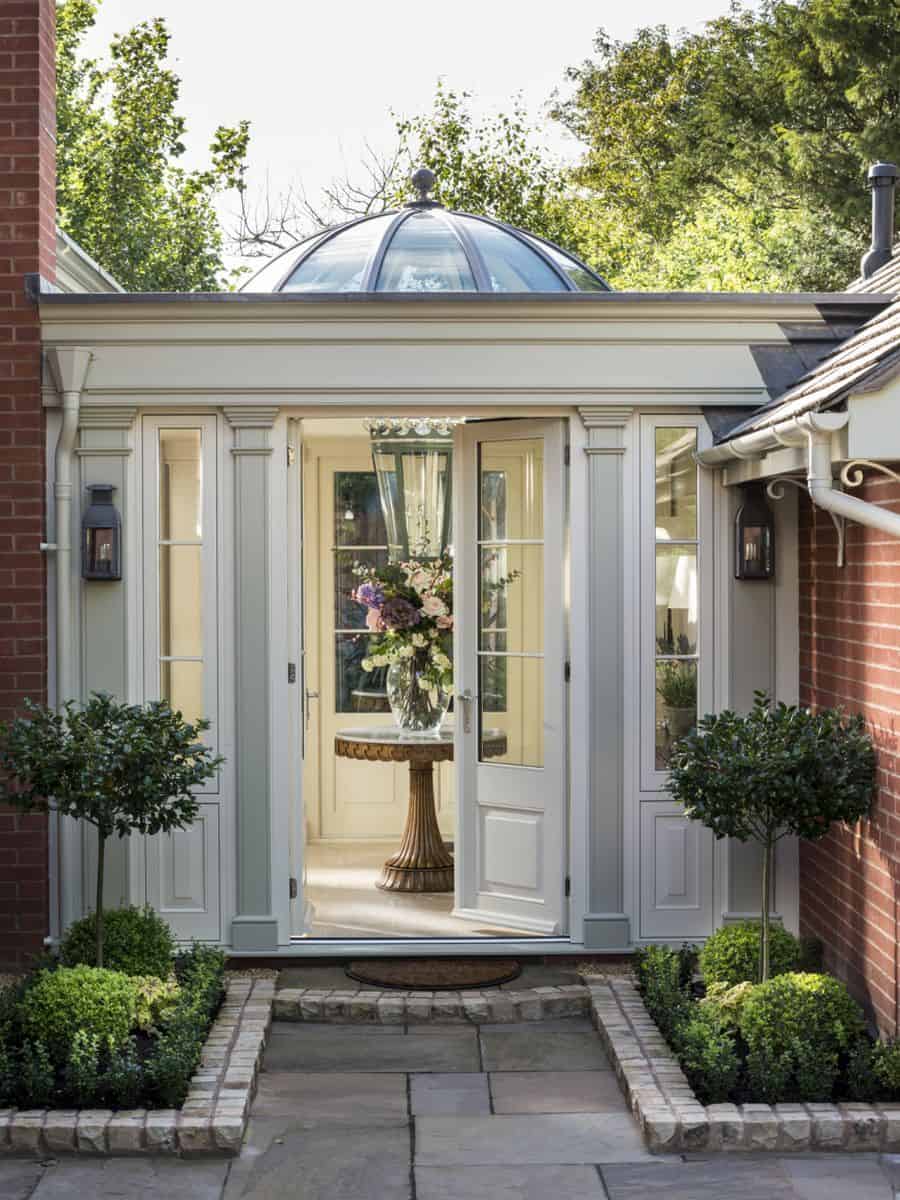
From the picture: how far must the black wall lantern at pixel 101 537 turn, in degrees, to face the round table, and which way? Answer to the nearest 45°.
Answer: approximately 135° to its left

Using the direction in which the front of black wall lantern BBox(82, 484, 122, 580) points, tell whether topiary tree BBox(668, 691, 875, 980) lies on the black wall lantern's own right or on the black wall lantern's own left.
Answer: on the black wall lantern's own left

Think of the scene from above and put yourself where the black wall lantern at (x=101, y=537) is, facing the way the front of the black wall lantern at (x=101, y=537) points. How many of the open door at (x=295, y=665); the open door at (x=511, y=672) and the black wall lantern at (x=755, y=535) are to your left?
3

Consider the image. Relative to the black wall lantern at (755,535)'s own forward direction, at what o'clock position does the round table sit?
The round table is roughly at 4 o'clock from the black wall lantern.

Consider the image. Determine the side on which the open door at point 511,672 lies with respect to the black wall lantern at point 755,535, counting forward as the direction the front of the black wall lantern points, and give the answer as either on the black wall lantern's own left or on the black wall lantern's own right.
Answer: on the black wall lantern's own right

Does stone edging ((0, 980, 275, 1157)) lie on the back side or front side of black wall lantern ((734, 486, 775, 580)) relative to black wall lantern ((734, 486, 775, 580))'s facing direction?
on the front side

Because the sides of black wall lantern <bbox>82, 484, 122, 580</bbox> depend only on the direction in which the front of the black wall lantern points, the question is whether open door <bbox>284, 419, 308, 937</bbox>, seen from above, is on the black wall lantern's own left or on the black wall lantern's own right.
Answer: on the black wall lantern's own left

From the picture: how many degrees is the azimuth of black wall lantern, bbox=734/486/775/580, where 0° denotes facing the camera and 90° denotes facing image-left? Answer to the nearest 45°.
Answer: approximately 0°

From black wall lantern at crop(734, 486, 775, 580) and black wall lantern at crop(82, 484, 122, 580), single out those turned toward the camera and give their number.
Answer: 2

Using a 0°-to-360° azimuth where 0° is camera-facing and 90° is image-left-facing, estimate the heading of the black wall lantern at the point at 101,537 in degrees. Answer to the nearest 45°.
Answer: approximately 0°

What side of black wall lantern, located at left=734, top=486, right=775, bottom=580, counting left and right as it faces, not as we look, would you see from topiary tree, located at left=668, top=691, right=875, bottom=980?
front

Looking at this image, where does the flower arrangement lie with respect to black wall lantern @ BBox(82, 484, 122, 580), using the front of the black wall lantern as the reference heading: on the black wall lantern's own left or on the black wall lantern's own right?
on the black wall lantern's own left
